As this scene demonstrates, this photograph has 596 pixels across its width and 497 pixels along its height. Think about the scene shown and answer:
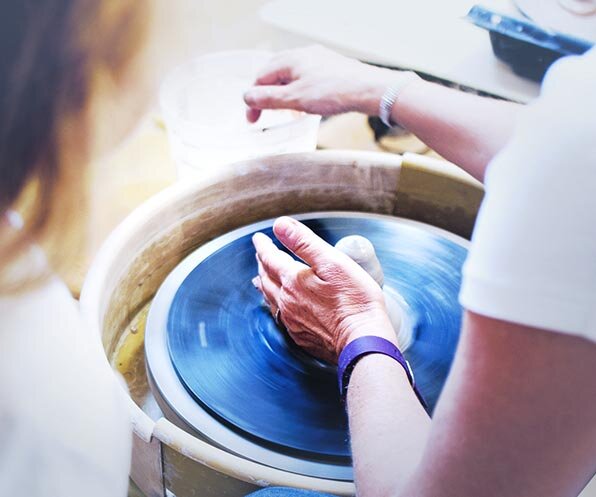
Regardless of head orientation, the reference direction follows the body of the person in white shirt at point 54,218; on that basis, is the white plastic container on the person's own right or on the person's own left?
on the person's own left

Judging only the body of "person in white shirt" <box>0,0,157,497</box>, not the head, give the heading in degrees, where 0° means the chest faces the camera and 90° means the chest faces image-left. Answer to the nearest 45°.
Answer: approximately 270°

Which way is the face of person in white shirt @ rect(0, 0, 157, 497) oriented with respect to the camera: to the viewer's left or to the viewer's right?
to the viewer's right
